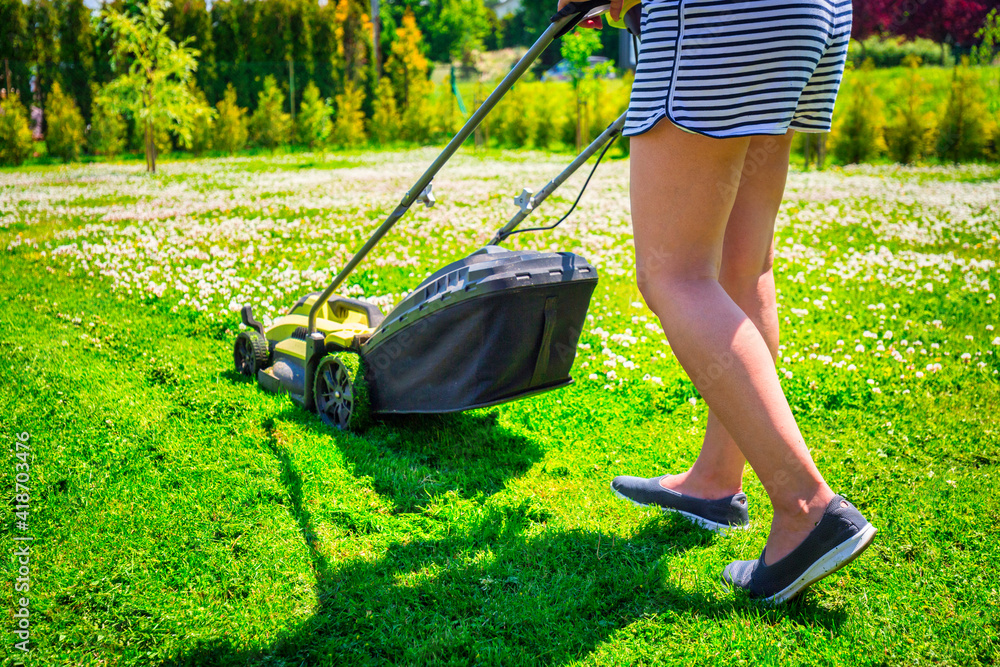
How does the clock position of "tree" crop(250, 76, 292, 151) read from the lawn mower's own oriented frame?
The tree is roughly at 1 o'clock from the lawn mower.

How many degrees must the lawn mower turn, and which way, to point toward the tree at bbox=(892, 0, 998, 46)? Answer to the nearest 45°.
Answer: approximately 90° to its right

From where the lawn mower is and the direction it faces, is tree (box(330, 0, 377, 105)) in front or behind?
in front

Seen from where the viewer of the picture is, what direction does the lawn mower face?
facing away from the viewer and to the left of the viewer

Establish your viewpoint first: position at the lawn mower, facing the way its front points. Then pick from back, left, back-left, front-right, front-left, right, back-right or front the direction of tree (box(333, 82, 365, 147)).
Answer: front-right

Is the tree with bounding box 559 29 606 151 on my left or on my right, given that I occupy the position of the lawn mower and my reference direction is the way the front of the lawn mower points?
on my right

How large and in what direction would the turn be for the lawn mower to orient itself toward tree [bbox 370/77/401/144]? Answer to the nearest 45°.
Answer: approximately 45° to its right

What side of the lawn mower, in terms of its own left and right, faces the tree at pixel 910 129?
right

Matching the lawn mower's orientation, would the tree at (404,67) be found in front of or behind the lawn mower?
in front
